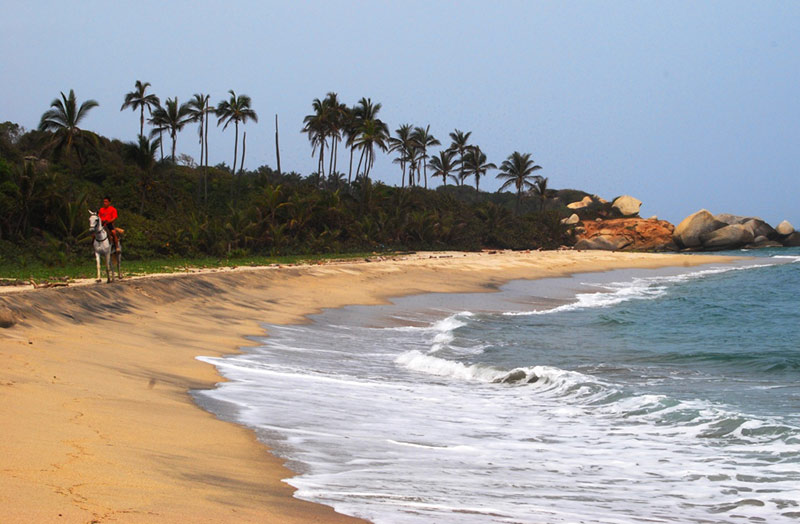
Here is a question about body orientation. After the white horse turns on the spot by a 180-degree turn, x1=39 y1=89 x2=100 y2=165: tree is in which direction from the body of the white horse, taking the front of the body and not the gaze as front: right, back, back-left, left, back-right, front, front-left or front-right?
front-left

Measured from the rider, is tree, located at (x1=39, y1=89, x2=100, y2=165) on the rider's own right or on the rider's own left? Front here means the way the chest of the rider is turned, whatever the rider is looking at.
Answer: on the rider's own right

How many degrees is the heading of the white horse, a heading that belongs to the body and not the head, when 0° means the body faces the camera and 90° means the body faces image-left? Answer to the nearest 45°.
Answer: approximately 45°

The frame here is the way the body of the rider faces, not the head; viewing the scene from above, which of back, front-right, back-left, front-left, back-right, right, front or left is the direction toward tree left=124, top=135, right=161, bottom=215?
back-right

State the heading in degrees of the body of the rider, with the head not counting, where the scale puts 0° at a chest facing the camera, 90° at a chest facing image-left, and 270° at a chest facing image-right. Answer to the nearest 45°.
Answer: approximately 45°

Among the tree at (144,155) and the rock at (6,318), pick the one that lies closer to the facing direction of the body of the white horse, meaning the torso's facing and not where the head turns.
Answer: the rock

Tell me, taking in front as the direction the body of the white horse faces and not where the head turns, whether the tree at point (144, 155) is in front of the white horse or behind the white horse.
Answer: behind
